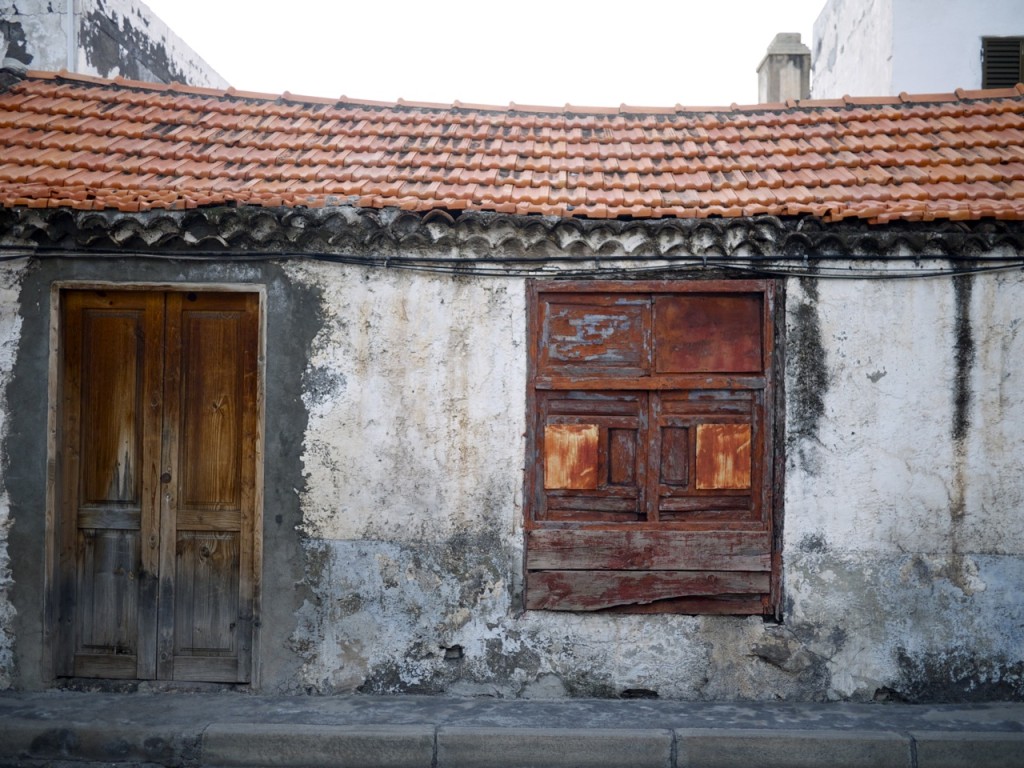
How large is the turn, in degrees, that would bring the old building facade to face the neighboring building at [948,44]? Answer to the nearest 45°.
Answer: approximately 135° to its left

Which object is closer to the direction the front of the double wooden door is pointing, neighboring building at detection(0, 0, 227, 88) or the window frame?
the window frame

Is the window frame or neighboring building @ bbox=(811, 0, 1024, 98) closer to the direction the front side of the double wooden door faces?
the window frame

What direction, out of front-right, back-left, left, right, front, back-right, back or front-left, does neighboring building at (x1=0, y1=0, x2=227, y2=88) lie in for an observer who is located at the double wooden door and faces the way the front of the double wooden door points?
back

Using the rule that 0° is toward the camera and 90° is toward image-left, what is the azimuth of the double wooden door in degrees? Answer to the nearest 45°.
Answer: approximately 0°

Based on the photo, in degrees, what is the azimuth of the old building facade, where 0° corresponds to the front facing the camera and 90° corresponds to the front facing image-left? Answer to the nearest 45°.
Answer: approximately 0°
